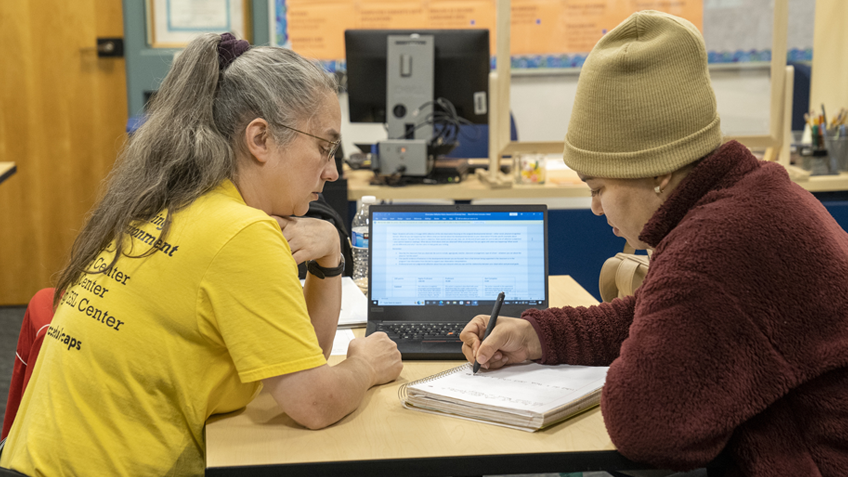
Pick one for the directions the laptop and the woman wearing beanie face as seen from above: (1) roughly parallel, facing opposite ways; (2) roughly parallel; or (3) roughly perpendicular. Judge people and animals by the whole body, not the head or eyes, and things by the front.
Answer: roughly perpendicular

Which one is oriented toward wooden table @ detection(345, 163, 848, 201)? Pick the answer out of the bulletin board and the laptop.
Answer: the bulletin board

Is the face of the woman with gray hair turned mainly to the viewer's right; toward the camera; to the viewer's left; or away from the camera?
to the viewer's right

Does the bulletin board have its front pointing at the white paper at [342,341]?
yes

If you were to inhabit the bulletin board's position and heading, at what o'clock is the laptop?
The laptop is roughly at 12 o'clock from the bulletin board.

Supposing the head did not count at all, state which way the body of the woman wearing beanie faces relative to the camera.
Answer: to the viewer's left

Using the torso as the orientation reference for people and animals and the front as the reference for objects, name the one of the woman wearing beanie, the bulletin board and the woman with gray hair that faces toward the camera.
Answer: the bulletin board

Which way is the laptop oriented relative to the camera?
toward the camera

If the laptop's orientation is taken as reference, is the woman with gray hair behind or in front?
in front

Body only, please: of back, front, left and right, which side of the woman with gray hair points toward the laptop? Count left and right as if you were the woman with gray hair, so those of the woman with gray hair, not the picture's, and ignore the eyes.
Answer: front

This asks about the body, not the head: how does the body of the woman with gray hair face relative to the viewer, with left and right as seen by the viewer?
facing away from the viewer and to the right of the viewer

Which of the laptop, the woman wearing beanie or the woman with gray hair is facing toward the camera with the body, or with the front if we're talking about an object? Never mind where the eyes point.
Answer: the laptop
